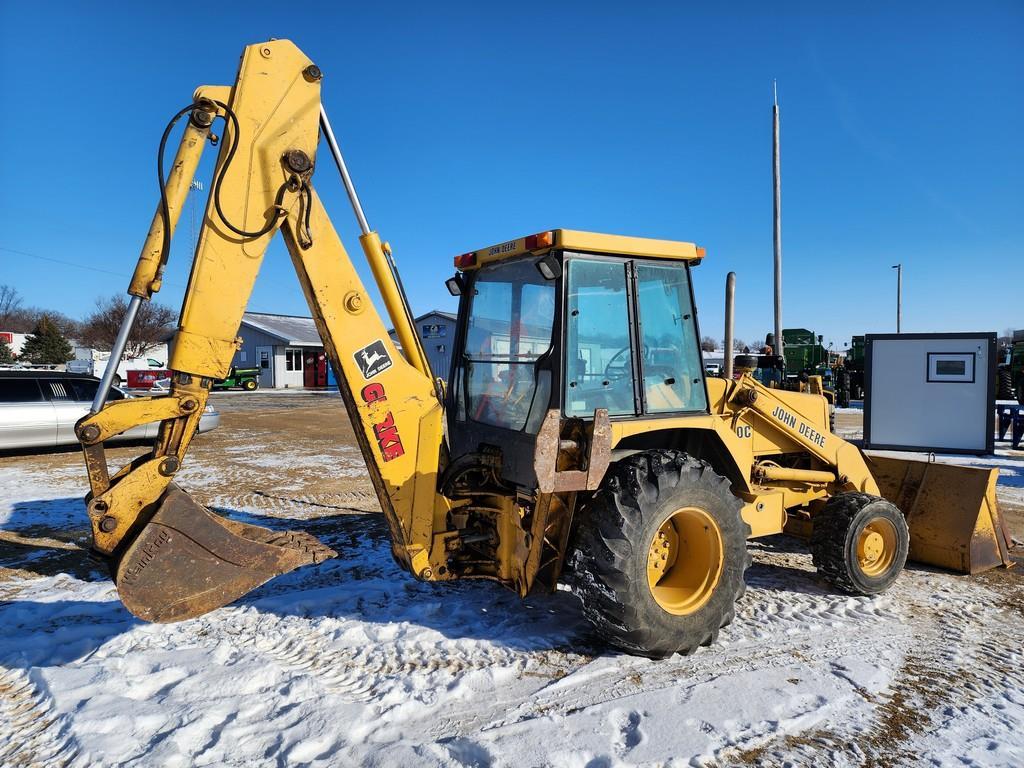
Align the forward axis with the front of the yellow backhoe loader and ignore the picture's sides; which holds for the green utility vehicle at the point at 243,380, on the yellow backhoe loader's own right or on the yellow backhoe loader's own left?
on the yellow backhoe loader's own left

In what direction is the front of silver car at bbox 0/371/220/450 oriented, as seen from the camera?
facing to the right of the viewer

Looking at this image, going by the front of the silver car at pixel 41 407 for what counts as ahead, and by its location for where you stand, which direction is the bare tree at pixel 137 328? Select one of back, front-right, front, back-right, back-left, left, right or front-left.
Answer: left

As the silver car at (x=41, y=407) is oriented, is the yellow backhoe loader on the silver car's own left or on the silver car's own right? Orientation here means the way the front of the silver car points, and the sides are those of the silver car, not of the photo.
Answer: on the silver car's own right

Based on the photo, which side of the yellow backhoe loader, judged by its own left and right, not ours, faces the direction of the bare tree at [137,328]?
left

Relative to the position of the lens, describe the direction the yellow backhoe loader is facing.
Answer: facing away from the viewer and to the right of the viewer

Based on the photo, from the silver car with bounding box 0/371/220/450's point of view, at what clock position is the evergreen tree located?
The evergreen tree is roughly at 9 o'clock from the silver car.

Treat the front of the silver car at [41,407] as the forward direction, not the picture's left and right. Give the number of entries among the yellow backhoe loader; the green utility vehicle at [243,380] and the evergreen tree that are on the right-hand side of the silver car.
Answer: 1

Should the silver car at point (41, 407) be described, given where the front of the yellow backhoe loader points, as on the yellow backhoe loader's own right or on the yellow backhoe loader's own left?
on the yellow backhoe loader's own left

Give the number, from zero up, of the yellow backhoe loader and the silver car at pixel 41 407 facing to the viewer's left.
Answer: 0
